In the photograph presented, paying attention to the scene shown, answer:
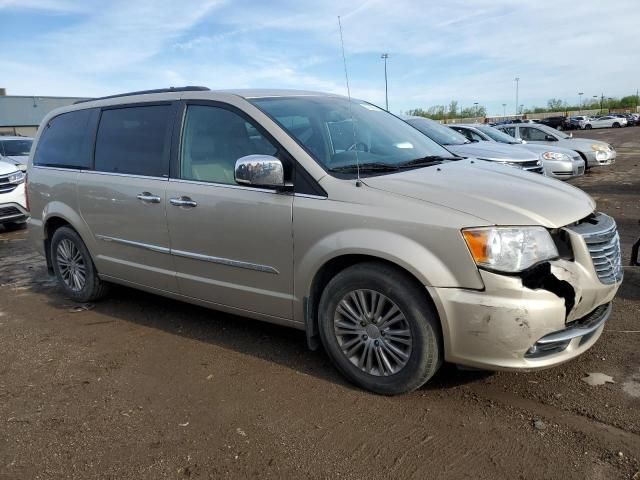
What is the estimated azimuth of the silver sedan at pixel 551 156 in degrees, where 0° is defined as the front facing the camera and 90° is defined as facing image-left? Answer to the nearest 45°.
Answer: approximately 315°

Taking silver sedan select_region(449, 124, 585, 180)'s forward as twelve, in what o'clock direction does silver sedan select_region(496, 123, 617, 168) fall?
silver sedan select_region(496, 123, 617, 168) is roughly at 8 o'clock from silver sedan select_region(449, 124, 585, 180).

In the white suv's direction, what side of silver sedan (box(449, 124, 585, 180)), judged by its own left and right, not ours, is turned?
right

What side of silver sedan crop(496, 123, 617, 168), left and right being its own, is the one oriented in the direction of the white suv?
right

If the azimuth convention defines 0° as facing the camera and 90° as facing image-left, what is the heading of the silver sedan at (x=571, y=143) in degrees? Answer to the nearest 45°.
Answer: approximately 315°

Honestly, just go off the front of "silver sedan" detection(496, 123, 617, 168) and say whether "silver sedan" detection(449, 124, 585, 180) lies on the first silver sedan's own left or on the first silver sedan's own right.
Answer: on the first silver sedan's own right

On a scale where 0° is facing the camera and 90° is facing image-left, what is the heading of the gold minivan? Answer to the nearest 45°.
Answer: approximately 315°

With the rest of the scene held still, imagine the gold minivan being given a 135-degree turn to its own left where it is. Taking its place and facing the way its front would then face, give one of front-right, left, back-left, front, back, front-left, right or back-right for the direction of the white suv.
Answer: front-left

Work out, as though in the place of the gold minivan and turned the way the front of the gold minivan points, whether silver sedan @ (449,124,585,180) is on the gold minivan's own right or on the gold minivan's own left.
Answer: on the gold minivan's own left
